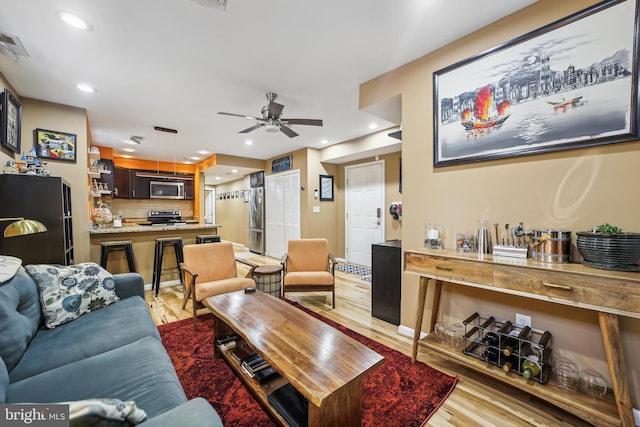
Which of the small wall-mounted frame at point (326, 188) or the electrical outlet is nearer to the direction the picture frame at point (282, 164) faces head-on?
the electrical outlet

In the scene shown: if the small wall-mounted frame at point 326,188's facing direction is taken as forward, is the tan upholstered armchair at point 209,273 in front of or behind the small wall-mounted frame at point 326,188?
in front

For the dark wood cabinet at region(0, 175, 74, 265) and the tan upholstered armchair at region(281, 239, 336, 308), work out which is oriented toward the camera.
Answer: the tan upholstered armchair

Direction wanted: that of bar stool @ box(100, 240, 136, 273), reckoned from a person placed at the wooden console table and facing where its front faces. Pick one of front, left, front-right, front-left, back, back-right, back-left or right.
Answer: front-right

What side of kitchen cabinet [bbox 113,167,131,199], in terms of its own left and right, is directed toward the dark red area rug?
front

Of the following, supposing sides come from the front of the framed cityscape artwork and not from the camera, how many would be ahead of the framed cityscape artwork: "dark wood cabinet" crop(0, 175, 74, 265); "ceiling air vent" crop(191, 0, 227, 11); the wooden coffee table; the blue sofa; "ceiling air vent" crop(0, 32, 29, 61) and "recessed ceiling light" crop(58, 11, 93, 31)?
6

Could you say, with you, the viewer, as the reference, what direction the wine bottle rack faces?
facing the viewer and to the left of the viewer

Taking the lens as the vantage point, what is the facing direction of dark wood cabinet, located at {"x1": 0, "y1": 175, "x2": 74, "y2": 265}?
facing to the right of the viewer

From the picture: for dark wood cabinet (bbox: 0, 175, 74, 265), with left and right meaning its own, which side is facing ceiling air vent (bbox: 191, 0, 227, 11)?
right

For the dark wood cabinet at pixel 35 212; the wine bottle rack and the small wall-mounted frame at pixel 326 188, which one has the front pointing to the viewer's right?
the dark wood cabinet

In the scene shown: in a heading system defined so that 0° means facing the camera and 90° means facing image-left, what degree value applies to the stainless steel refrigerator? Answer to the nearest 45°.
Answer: approximately 45°

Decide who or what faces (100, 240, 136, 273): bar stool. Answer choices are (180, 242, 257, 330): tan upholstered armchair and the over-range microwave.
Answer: the over-range microwave

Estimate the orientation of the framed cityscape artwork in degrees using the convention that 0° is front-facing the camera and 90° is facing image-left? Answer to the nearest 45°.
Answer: approximately 45°

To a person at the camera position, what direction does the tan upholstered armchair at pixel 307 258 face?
facing the viewer

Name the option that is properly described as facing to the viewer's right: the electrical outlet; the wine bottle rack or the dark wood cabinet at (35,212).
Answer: the dark wood cabinet

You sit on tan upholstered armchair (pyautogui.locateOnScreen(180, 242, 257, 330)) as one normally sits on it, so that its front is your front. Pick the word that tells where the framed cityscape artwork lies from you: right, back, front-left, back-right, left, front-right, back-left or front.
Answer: front

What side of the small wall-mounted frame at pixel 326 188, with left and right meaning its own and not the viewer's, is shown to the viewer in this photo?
front

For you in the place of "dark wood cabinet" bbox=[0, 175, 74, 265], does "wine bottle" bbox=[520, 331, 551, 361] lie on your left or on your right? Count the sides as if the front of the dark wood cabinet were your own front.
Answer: on your right

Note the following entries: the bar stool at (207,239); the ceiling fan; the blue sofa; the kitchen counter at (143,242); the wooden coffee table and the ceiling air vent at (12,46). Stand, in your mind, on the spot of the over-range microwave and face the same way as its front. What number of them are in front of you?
6
